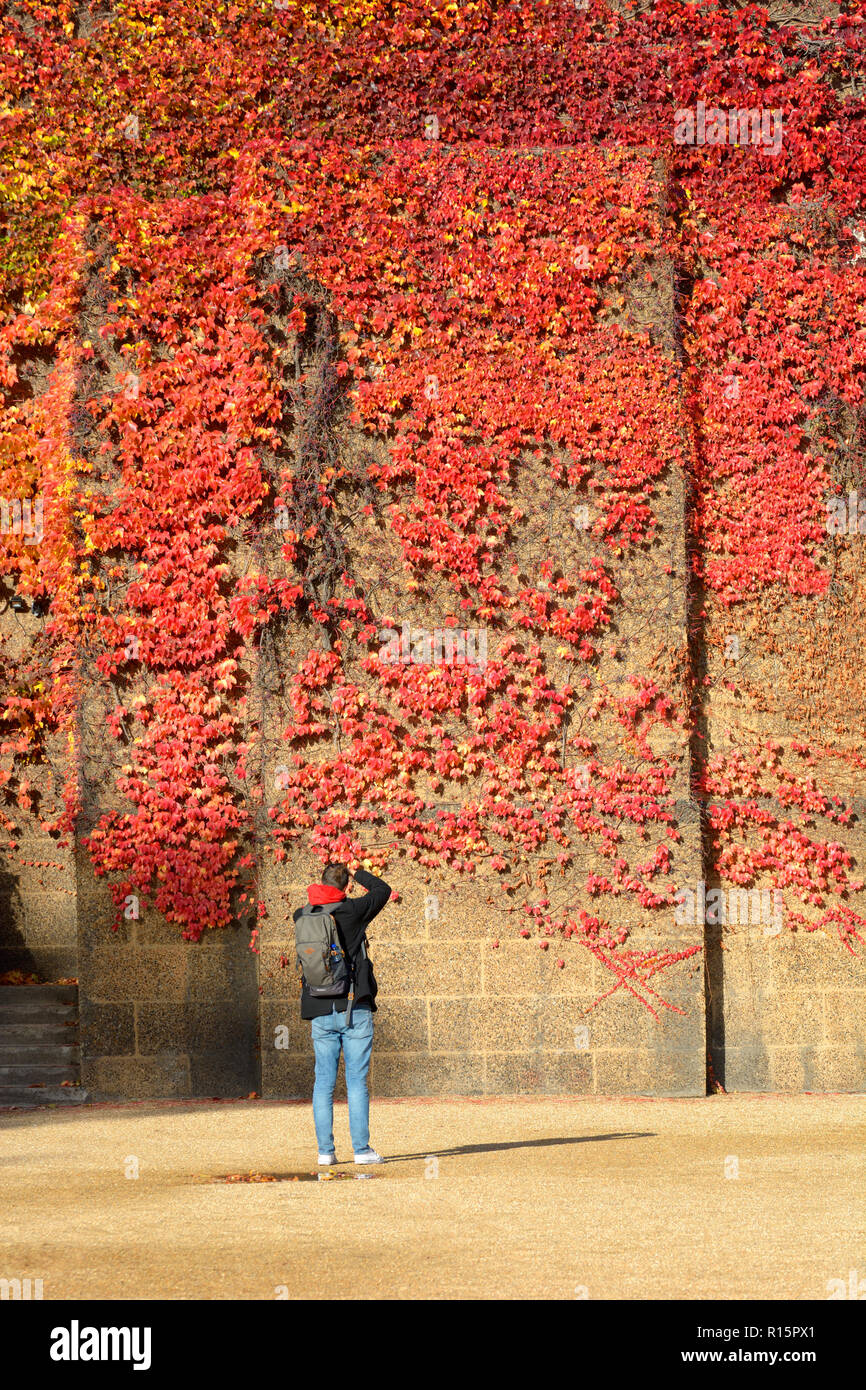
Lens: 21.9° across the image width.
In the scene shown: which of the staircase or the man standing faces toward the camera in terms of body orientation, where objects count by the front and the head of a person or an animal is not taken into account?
the staircase

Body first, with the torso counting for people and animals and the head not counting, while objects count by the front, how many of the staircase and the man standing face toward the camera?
1

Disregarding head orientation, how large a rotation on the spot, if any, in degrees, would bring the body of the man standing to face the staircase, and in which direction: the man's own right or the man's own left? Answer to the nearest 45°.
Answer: approximately 90° to the man's own left

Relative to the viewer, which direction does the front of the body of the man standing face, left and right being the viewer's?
facing away from the viewer and to the right of the viewer

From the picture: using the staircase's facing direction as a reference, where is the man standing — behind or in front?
in front

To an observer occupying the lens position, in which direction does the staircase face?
facing the viewer
